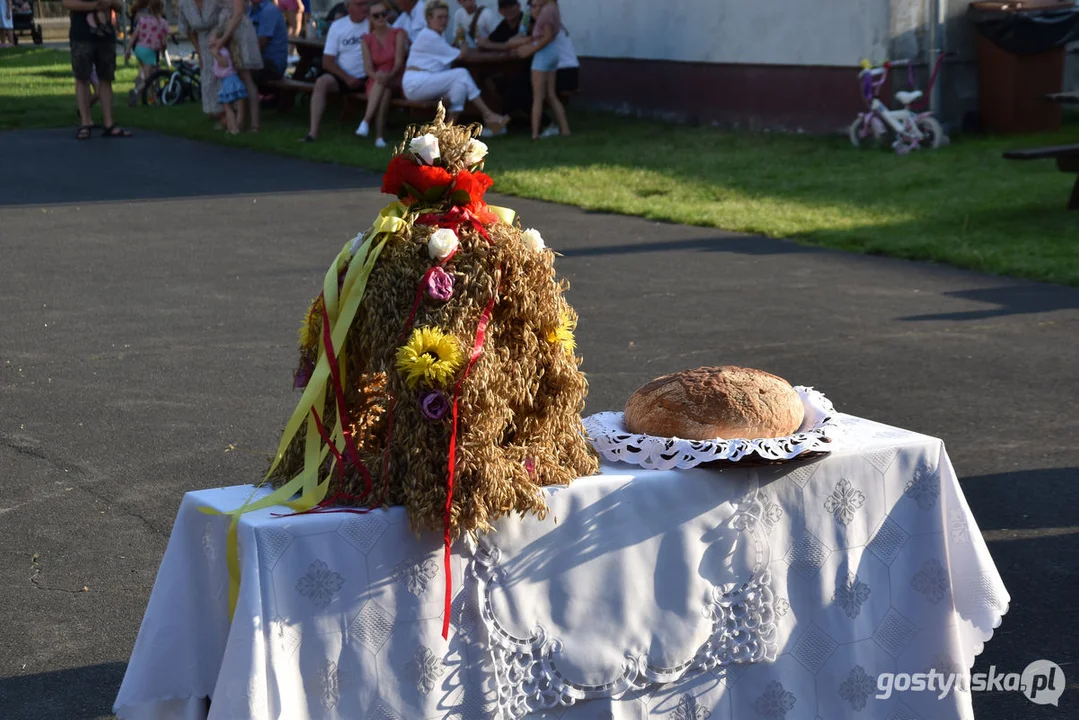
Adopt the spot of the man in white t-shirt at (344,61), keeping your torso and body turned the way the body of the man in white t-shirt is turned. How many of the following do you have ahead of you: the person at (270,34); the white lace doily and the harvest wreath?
2

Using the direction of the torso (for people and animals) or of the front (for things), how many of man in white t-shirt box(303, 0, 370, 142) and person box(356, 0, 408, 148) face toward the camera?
2

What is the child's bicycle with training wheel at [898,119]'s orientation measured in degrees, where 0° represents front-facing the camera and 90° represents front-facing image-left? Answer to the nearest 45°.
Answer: approximately 45°

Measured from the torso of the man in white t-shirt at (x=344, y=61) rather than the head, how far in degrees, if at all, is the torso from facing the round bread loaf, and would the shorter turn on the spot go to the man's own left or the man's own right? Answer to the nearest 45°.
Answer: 0° — they already face it

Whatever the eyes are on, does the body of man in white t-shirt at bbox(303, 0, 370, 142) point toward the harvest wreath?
yes

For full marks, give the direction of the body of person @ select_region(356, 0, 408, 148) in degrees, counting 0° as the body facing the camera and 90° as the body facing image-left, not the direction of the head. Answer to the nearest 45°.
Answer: approximately 0°

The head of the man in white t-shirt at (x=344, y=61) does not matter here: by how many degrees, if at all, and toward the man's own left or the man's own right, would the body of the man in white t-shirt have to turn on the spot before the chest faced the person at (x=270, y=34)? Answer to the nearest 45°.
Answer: approximately 135° to the man's own right

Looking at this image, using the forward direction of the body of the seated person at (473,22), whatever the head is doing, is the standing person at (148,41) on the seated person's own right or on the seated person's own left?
on the seated person's own right

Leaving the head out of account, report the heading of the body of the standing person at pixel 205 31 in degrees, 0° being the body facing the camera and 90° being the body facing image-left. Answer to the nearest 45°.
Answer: approximately 315°

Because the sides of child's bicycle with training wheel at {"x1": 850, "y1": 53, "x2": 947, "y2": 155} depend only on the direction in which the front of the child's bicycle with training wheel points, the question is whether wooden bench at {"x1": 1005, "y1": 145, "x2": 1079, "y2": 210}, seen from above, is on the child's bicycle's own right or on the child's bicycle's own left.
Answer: on the child's bicycle's own left

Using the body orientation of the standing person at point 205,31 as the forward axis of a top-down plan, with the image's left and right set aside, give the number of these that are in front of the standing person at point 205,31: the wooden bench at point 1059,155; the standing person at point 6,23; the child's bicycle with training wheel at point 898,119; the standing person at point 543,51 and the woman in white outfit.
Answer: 4
